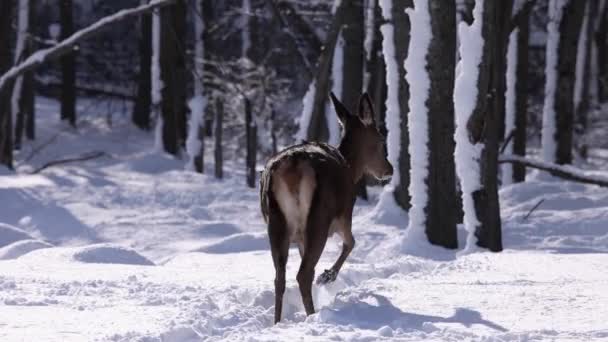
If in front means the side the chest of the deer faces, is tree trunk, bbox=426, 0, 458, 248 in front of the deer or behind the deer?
in front

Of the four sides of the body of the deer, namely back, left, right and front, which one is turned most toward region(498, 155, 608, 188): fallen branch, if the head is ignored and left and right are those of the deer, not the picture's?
front

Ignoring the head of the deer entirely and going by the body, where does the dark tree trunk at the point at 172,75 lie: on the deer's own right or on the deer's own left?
on the deer's own left

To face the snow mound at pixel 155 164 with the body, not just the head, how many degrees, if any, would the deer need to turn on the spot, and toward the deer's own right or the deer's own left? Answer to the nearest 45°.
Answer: approximately 45° to the deer's own left

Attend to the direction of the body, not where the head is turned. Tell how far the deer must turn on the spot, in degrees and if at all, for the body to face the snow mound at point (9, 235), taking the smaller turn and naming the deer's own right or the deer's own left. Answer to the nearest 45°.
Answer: approximately 90° to the deer's own left

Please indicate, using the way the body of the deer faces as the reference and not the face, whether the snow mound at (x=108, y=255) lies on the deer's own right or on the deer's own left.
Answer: on the deer's own left

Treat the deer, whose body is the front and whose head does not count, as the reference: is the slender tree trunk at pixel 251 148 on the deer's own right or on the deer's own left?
on the deer's own left

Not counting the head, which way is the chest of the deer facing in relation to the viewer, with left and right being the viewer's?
facing away from the viewer and to the right of the viewer

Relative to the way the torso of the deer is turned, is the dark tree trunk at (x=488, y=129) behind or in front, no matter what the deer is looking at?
in front

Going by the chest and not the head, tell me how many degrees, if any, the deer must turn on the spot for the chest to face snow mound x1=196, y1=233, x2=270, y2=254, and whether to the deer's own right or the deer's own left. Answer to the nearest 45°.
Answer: approximately 45° to the deer's own left

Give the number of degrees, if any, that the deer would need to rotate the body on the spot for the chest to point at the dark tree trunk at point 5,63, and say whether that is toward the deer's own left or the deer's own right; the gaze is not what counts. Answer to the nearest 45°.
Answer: approximately 90° to the deer's own left

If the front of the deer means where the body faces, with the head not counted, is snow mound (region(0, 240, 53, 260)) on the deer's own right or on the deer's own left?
on the deer's own left

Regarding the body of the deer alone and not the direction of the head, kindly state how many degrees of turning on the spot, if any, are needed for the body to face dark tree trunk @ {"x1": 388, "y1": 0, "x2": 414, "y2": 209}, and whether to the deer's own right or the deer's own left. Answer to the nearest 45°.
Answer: approximately 45° to the deer's own left
